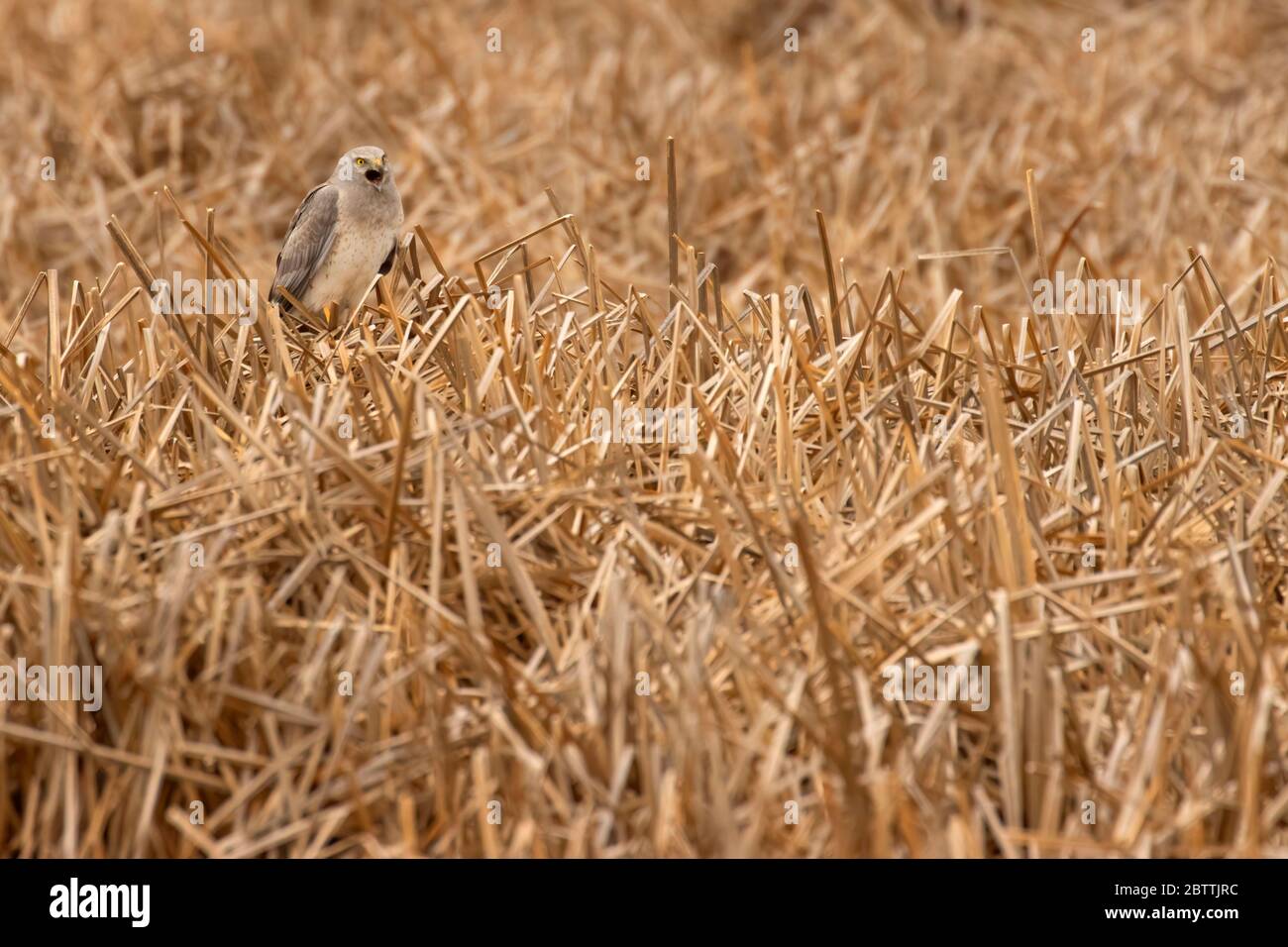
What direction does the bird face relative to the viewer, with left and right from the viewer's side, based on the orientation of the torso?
facing the viewer and to the right of the viewer
